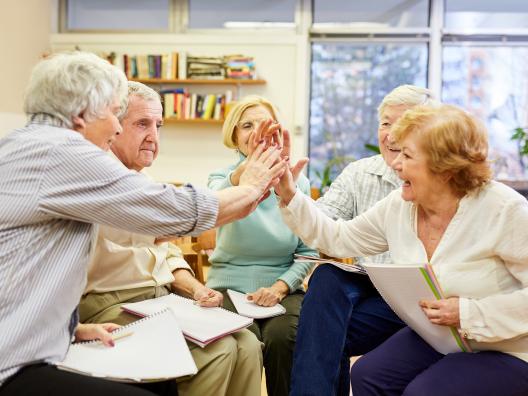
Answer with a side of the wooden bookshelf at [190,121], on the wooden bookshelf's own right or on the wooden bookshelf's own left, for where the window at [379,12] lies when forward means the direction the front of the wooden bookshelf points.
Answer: on the wooden bookshelf's own left

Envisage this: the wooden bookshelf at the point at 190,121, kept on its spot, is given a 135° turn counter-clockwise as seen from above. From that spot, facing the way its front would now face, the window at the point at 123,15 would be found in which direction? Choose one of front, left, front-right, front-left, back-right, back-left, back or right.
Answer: left

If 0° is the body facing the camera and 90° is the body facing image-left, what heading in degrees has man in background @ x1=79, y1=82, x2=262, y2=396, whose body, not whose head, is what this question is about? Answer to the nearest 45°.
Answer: approximately 315°

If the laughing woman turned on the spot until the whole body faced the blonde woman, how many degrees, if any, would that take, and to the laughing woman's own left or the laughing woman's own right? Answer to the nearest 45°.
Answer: approximately 90° to the laughing woman's own right

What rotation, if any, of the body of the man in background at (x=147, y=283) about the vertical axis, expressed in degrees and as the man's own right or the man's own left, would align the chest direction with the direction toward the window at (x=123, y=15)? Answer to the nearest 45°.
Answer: approximately 135° to the man's own left

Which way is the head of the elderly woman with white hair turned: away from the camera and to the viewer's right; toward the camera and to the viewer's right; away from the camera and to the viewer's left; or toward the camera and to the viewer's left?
away from the camera and to the viewer's right
